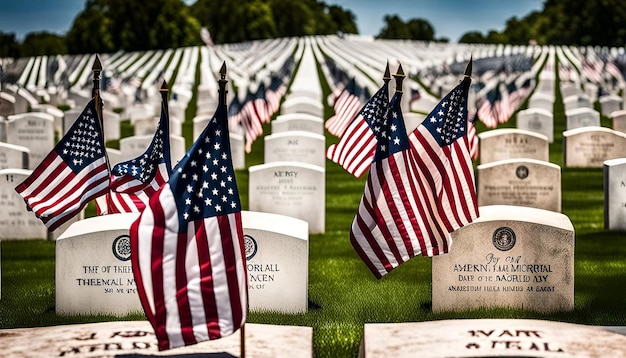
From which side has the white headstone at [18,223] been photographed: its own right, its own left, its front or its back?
front

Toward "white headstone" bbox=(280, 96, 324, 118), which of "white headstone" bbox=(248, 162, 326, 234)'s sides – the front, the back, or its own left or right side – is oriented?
back

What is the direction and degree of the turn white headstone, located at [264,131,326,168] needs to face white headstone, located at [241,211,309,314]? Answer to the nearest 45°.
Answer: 0° — it already faces it

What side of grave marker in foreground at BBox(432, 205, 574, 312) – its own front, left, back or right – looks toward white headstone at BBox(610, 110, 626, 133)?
back

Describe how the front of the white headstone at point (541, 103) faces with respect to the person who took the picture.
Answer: facing the viewer

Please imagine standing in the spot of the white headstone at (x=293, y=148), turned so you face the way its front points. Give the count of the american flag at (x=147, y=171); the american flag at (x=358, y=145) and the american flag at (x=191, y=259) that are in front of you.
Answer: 3

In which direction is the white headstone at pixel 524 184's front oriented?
toward the camera

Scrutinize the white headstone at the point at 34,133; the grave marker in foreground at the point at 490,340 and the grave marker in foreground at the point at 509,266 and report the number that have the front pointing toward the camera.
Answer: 3

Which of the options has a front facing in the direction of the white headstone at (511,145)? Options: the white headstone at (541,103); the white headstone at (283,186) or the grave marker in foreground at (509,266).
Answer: the white headstone at (541,103)

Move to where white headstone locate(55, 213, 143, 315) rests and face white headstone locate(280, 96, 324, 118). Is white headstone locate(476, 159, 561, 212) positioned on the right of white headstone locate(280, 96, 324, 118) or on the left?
right

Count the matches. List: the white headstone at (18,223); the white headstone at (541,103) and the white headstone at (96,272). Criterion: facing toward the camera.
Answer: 3

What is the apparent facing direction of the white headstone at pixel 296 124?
toward the camera

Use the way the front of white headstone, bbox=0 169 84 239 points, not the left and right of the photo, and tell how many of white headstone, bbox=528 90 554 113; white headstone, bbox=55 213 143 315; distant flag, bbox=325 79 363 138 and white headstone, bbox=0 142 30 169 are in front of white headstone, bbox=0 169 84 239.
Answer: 1

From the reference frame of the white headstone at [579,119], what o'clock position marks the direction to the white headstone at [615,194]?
the white headstone at [615,194] is roughly at 12 o'clock from the white headstone at [579,119].

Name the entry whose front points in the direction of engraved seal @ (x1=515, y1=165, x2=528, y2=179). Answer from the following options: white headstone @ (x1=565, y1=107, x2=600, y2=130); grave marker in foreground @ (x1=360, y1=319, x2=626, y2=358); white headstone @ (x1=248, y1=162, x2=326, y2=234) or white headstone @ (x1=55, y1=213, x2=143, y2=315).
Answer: white headstone @ (x1=565, y1=107, x2=600, y2=130)

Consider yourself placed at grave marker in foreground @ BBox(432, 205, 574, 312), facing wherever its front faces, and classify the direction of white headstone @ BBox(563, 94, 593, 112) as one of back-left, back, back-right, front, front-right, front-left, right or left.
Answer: back

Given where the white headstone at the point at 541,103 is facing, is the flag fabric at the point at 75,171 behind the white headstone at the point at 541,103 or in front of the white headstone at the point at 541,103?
in front

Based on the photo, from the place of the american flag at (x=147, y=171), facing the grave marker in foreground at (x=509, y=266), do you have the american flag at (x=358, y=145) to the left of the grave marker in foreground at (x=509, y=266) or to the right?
left

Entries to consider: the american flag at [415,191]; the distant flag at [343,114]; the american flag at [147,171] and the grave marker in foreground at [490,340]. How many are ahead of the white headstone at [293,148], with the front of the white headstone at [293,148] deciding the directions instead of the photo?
3

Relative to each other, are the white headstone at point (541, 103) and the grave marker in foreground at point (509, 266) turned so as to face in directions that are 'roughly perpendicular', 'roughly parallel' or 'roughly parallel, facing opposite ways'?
roughly parallel

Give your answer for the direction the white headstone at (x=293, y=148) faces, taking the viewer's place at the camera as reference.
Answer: facing the viewer

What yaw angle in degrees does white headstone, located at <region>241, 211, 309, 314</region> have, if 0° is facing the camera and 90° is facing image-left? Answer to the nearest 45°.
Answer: approximately 0°

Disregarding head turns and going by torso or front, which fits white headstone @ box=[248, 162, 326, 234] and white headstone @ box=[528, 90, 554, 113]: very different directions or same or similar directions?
same or similar directions

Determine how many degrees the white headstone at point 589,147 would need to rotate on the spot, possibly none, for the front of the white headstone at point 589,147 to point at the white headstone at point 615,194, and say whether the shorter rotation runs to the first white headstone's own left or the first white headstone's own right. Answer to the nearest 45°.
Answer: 0° — it already faces it
